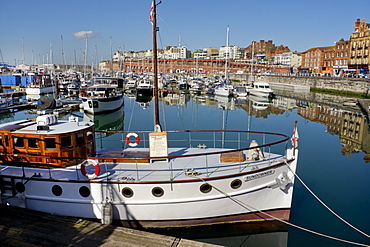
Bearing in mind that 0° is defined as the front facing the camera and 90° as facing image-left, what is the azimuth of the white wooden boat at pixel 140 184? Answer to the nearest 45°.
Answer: approximately 270°

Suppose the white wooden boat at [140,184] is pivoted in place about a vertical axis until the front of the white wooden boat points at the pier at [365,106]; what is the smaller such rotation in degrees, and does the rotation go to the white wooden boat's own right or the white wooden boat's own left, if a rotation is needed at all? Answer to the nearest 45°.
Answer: approximately 45° to the white wooden boat's own left

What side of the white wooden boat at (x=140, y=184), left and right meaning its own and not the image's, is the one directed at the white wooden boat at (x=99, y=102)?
left
